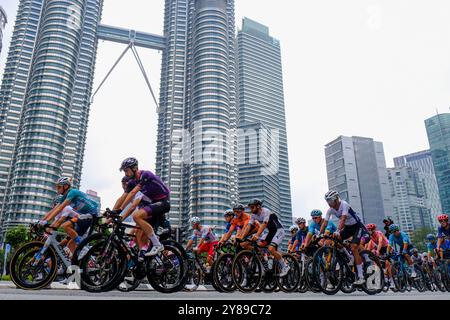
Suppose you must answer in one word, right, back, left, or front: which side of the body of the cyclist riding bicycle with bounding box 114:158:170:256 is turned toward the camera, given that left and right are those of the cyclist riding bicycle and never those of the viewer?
left

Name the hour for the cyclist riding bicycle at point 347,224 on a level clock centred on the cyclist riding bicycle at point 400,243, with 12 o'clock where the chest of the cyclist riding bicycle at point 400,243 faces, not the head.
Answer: the cyclist riding bicycle at point 347,224 is roughly at 11 o'clock from the cyclist riding bicycle at point 400,243.

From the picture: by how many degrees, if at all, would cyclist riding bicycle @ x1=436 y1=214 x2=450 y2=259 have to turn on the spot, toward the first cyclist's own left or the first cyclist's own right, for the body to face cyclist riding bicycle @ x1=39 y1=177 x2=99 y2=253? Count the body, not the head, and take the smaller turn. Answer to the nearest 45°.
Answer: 0° — they already face them

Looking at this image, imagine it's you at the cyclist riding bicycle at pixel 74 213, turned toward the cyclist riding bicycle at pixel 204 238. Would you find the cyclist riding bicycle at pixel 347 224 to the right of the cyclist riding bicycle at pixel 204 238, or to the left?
right

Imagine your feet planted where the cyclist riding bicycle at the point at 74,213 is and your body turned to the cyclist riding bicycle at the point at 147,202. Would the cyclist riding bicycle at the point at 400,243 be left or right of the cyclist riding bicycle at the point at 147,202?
left

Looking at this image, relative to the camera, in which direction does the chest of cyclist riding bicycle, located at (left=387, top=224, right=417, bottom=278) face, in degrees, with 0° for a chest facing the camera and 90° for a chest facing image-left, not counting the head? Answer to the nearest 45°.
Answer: approximately 45°

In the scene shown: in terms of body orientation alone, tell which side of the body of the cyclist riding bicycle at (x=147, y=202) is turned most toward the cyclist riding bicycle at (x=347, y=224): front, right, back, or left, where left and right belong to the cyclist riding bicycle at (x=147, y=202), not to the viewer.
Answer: back

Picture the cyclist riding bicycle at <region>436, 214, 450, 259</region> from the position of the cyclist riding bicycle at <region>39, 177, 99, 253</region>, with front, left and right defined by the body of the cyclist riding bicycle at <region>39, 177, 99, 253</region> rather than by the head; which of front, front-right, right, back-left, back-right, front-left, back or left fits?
back

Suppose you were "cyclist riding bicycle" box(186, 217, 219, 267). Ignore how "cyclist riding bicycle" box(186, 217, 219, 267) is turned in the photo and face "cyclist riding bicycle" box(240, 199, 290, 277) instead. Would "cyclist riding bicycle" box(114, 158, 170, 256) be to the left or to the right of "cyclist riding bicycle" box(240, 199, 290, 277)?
right

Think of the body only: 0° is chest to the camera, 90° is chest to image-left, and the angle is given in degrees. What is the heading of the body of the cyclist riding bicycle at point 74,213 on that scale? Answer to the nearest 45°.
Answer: approximately 90°

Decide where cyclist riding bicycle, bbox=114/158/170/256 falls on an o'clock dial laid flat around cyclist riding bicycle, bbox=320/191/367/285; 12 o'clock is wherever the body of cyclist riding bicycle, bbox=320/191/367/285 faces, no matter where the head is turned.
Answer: cyclist riding bicycle, bbox=114/158/170/256 is roughly at 12 o'clock from cyclist riding bicycle, bbox=320/191/367/285.

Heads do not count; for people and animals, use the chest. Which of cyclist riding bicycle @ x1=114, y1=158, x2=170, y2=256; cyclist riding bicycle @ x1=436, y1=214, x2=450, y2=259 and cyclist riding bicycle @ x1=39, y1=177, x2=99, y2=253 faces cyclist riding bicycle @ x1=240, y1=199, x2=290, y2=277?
cyclist riding bicycle @ x1=436, y1=214, x2=450, y2=259

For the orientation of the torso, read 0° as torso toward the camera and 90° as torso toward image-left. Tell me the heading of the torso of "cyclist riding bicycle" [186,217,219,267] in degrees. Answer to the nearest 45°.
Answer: approximately 45°

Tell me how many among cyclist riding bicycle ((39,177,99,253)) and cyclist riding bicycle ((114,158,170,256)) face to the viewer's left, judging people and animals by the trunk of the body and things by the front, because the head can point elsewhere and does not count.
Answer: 2
